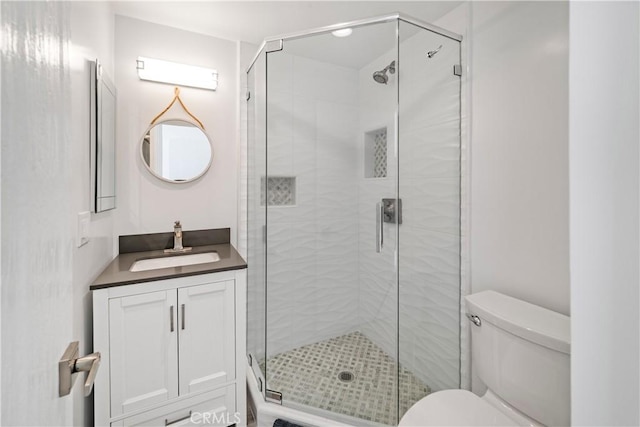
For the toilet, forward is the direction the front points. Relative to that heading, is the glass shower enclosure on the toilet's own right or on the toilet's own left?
on the toilet's own right

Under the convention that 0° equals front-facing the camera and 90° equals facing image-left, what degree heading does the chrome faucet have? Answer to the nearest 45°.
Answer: approximately 0°

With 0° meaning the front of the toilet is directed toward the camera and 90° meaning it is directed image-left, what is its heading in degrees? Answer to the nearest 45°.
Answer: approximately 45°

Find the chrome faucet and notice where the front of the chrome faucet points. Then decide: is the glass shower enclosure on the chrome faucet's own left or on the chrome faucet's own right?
on the chrome faucet's own left

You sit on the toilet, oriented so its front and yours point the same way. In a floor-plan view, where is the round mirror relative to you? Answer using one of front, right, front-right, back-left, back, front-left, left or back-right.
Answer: front-right

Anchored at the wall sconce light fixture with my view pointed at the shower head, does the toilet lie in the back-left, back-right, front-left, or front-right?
front-right

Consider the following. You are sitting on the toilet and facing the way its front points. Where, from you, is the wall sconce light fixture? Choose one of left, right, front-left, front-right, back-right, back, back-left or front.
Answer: front-right

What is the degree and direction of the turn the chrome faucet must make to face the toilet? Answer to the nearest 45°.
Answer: approximately 45° to its left

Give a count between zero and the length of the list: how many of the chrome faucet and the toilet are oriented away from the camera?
0

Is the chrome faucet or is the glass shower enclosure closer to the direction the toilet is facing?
the chrome faucet

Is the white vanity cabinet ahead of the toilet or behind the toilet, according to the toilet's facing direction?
ahead

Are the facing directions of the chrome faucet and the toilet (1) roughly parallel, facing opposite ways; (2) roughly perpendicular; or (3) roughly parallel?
roughly perpendicular
